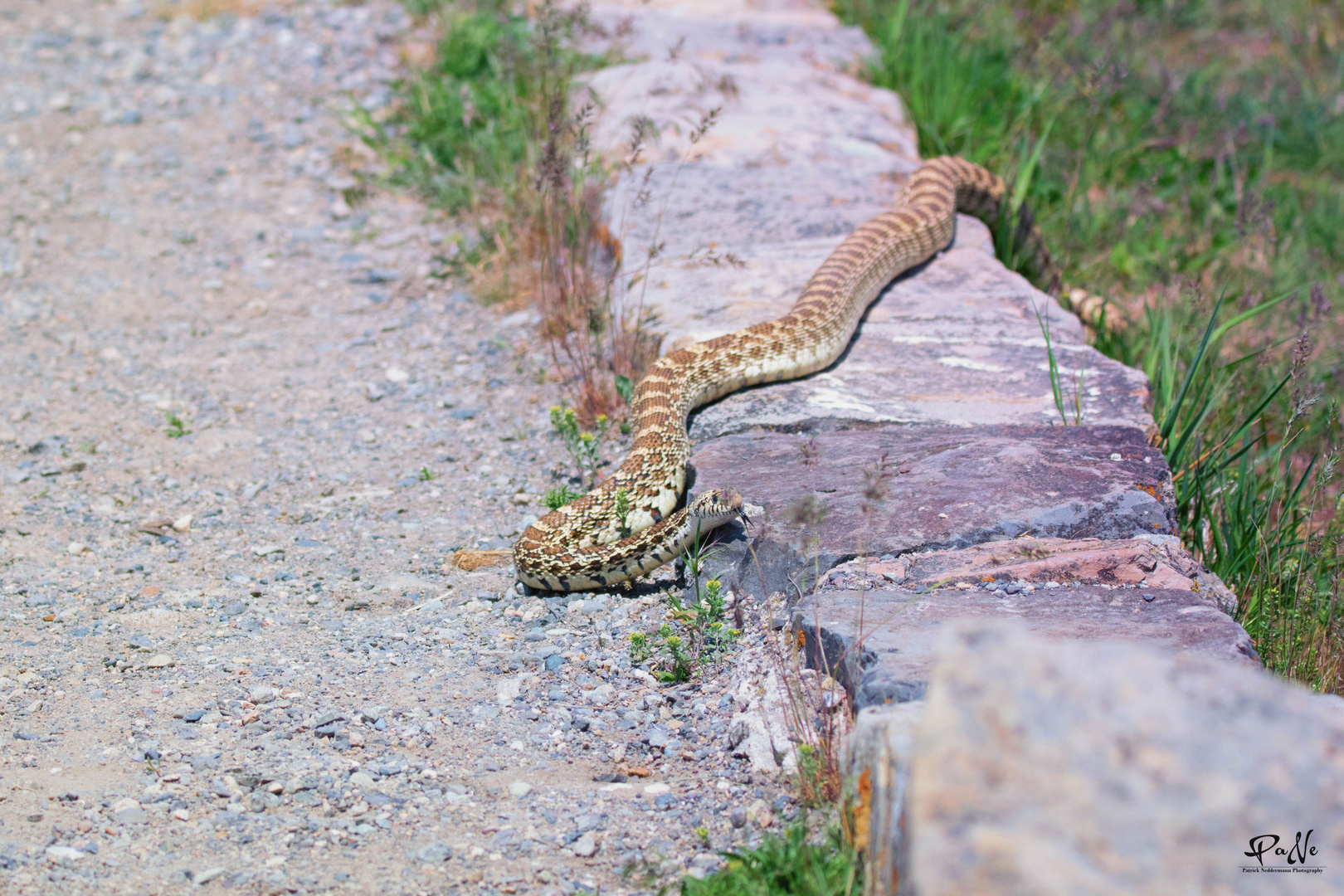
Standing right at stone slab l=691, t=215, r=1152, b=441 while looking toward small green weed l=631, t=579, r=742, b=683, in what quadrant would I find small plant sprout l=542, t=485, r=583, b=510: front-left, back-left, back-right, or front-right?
front-right

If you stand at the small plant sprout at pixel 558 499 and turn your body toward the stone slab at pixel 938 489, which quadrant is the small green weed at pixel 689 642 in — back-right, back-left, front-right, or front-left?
front-right

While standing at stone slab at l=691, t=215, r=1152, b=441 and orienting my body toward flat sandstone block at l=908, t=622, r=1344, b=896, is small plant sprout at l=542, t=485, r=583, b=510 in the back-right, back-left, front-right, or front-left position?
front-right

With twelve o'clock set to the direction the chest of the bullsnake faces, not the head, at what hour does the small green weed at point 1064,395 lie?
The small green weed is roughly at 8 o'clock from the bullsnake.

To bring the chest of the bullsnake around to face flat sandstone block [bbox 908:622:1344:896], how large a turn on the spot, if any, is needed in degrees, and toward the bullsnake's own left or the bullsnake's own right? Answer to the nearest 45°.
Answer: approximately 90° to the bullsnake's own right

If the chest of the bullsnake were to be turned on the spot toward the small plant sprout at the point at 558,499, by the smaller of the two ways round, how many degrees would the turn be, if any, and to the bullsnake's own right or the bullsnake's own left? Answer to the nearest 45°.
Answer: approximately 135° to the bullsnake's own right
